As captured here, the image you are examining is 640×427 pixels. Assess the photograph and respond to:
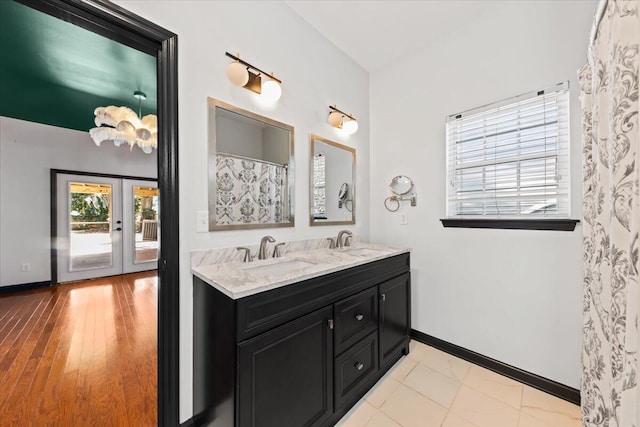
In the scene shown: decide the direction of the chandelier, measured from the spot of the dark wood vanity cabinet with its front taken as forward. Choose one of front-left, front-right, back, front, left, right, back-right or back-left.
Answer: back

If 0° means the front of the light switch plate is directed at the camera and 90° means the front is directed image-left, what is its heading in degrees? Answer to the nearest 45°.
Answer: approximately 0°

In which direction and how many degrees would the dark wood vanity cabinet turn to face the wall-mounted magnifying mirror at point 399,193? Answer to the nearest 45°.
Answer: approximately 90° to its left

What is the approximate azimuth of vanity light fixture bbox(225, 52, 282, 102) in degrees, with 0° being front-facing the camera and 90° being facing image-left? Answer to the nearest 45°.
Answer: approximately 315°

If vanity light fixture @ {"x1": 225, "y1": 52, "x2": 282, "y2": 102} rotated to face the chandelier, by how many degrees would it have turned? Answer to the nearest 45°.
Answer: approximately 180°

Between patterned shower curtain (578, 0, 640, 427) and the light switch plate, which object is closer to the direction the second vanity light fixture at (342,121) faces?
the patterned shower curtain

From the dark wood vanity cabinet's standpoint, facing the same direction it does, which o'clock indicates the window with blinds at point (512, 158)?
The window with blinds is roughly at 10 o'clock from the dark wood vanity cabinet.
